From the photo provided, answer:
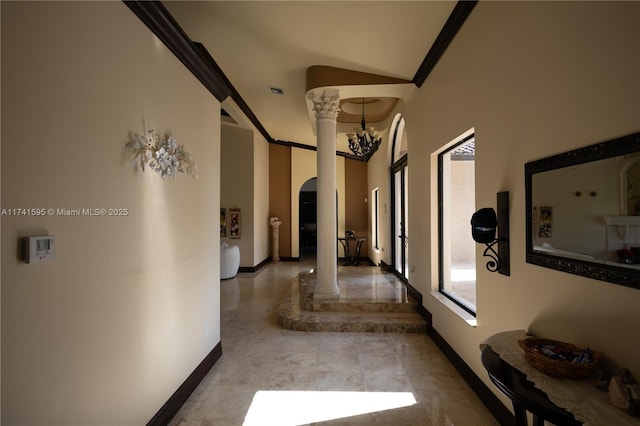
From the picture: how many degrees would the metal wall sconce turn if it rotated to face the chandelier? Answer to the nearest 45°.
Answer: approximately 45° to its right

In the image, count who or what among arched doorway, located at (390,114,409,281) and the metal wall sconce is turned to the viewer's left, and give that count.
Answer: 2

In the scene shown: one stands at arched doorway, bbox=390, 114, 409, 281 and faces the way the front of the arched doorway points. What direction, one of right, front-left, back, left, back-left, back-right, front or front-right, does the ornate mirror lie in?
left

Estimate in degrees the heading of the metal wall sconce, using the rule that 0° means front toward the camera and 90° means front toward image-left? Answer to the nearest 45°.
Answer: approximately 90°

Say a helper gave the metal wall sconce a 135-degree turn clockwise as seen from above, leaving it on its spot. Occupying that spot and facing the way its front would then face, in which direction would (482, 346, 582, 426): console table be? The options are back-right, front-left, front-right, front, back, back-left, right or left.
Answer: back-right

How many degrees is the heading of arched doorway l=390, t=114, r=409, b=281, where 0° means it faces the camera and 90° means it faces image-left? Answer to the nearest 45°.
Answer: approximately 90°

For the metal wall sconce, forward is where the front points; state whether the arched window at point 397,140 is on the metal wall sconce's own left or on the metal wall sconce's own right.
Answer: on the metal wall sconce's own right

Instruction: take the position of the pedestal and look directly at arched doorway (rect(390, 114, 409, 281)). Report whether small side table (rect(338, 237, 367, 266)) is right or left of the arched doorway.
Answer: left

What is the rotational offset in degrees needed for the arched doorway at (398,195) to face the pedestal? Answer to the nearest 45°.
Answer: approximately 45° to its right

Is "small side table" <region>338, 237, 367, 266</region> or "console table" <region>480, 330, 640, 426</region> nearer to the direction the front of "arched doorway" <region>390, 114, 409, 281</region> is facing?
the small side table

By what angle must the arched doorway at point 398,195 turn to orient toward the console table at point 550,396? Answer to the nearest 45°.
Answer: approximately 90° to its left
